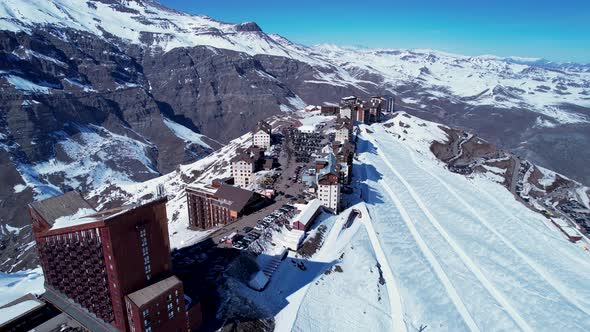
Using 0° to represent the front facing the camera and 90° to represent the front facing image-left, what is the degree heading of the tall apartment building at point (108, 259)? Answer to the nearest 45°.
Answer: approximately 45°
